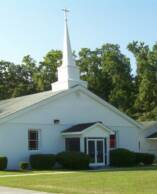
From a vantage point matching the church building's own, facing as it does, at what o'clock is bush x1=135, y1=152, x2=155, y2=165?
The bush is roughly at 10 o'clock from the church building.

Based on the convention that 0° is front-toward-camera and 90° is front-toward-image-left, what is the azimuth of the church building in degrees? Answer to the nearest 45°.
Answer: approximately 315°

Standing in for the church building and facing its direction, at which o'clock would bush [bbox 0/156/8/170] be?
The bush is roughly at 3 o'clock from the church building.

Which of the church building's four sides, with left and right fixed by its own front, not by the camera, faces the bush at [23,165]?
front

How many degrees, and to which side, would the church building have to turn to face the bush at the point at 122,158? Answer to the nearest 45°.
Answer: approximately 45° to its left
